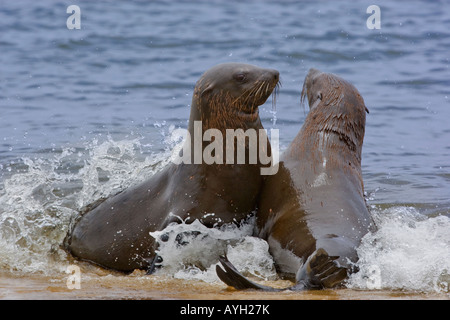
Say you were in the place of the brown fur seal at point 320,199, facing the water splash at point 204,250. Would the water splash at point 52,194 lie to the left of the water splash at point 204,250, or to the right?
right

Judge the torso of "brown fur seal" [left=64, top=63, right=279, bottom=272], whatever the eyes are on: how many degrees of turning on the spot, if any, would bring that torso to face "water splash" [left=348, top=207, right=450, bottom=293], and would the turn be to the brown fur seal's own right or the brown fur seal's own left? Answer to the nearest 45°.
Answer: approximately 45° to the brown fur seal's own right

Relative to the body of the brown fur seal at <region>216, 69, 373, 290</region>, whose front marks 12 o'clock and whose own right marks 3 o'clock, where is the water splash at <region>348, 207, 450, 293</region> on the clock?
The water splash is roughly at 6 o'clock from the brown fur seal.

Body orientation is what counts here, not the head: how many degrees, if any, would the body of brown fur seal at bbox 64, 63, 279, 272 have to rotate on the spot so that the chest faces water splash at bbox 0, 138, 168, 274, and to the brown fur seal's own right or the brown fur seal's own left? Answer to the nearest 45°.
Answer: approximately 135° to the brown fur seal's own left

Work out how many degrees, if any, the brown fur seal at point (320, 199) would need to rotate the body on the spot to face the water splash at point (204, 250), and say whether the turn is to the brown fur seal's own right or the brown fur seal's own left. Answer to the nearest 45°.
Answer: approximately 45° to the brown fur seal's own left

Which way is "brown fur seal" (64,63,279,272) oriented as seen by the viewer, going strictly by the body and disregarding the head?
to the viewer's right

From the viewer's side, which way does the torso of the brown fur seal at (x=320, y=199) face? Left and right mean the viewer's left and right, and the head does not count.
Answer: facing away from the viewer and to the left of the viewer

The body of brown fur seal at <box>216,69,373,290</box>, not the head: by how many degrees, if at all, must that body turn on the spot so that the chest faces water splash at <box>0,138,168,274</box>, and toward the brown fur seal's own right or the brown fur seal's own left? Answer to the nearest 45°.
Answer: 0° — it already faces it

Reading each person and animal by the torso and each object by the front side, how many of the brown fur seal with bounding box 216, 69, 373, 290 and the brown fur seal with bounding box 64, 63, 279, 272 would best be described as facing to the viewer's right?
1
